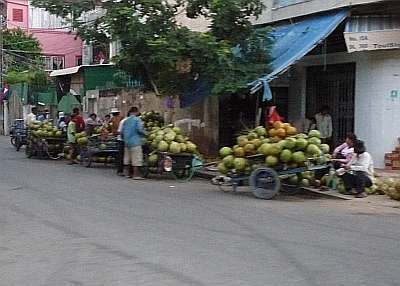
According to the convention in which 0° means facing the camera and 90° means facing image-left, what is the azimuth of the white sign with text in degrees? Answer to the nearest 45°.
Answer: approximately 0°

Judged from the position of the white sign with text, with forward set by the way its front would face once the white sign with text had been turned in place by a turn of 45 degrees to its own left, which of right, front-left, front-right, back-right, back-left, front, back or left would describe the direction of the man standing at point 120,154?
back-right

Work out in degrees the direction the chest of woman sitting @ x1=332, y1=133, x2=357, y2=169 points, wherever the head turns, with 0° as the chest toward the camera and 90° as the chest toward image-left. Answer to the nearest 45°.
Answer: approximately 45°

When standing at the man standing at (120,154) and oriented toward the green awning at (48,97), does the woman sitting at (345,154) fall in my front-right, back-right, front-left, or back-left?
back-right

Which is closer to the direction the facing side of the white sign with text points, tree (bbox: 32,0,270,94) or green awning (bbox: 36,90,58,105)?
the tree

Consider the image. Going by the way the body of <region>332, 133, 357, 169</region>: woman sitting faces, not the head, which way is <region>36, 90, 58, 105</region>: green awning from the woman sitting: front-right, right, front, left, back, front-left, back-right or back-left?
right

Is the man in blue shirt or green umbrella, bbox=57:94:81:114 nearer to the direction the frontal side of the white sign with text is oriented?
the man in blue shirt

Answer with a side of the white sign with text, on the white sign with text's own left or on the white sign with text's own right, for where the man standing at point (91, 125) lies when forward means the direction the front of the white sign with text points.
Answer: on the white sign with text's own right

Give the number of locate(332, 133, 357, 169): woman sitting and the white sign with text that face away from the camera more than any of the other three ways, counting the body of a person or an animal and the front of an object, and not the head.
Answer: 0

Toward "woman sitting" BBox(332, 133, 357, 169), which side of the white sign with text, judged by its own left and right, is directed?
front
